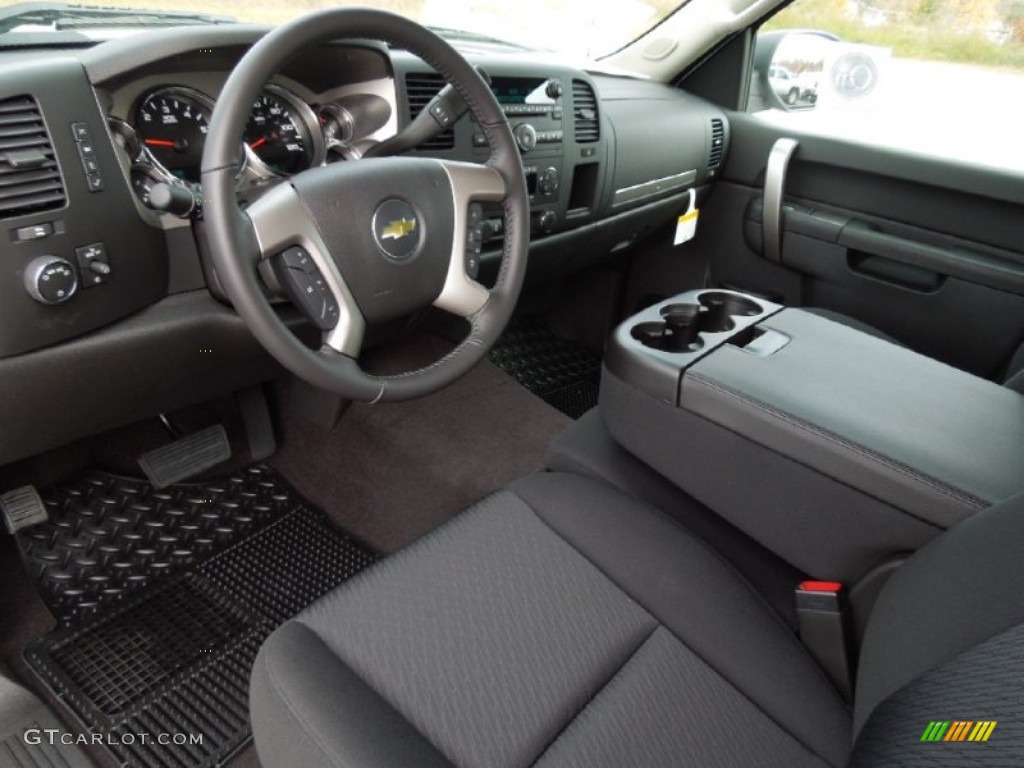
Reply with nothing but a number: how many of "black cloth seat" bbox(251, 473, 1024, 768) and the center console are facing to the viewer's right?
0

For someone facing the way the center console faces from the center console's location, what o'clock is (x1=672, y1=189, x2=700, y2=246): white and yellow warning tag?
The white and yellow warning tag is roughly at 1 o'clock from the center console.

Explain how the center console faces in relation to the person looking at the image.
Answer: facing away from the viewer and to the left of the viewer

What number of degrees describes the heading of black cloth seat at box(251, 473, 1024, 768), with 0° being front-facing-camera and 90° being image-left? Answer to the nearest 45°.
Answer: approximately 135°

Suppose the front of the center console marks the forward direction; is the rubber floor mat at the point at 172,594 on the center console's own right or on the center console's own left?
on the center console's own left

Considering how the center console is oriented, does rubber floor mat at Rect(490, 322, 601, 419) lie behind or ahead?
ahead

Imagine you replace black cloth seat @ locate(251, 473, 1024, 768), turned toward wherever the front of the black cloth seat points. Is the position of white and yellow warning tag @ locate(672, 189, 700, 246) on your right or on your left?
on your right
